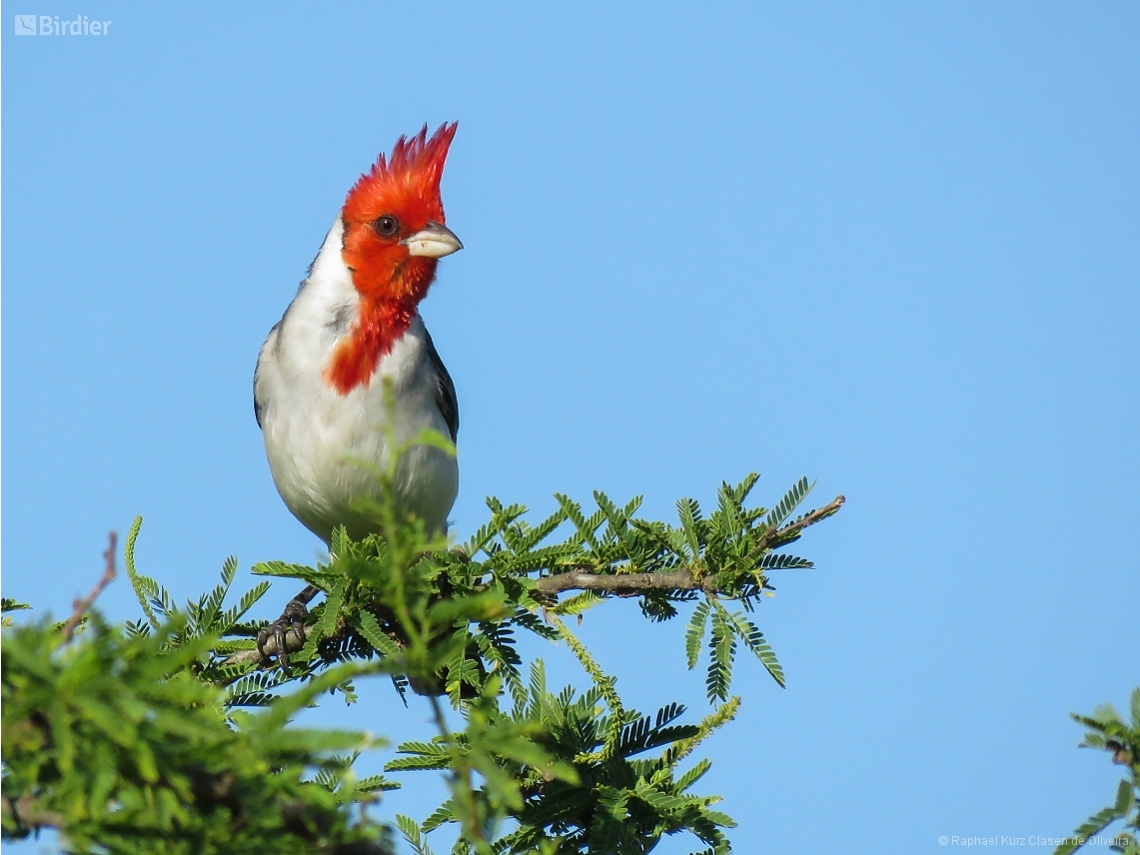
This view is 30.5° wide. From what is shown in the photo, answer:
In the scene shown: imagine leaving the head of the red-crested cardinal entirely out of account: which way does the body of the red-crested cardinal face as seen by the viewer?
toward the camera

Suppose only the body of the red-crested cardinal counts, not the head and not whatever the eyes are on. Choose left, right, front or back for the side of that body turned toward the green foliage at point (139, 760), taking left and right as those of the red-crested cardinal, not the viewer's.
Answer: front

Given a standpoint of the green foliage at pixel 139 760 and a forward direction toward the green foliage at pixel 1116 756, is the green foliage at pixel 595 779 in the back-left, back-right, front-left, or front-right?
front-left
